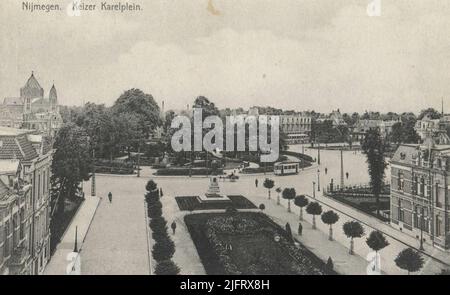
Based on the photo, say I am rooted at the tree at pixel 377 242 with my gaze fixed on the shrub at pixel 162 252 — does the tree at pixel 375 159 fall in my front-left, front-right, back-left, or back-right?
back-right

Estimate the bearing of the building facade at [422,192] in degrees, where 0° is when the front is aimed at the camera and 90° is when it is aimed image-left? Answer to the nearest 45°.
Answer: approximately 45°
